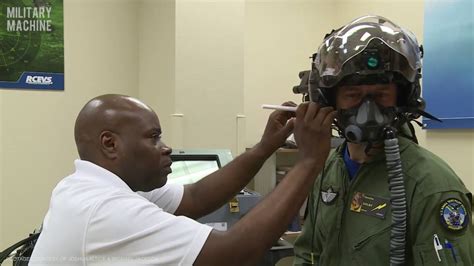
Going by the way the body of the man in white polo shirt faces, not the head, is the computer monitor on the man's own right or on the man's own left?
on the man's own left

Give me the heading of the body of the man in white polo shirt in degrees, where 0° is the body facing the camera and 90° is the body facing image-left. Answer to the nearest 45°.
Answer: approximately 270°

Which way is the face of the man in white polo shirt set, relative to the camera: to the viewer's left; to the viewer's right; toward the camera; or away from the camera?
to the viewer's right

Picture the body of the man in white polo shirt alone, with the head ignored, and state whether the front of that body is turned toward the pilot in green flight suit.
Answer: yes

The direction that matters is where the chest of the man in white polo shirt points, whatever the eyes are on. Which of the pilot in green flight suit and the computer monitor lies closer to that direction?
the pilot in green flight suit
